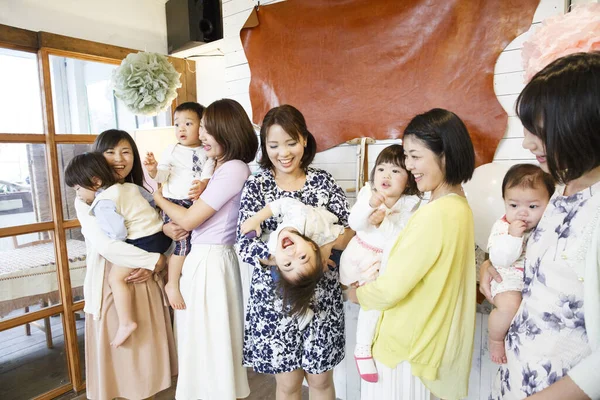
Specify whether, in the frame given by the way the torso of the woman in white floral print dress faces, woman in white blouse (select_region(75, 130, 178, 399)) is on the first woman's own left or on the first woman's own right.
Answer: on the first woman's own right

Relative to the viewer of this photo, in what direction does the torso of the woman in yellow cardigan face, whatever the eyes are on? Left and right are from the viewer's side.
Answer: facing to the left of the viewer

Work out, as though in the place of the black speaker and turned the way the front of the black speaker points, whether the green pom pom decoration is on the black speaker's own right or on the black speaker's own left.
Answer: on the black speaker's own right

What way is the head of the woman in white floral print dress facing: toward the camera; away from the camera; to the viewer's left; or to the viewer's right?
to the viewer's left

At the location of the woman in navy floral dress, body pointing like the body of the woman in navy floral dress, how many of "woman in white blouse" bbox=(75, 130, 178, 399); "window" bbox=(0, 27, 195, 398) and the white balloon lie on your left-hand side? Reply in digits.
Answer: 1

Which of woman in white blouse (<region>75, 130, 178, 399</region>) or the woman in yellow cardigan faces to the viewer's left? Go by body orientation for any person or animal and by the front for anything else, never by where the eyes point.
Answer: the woman in yellow cardigan
